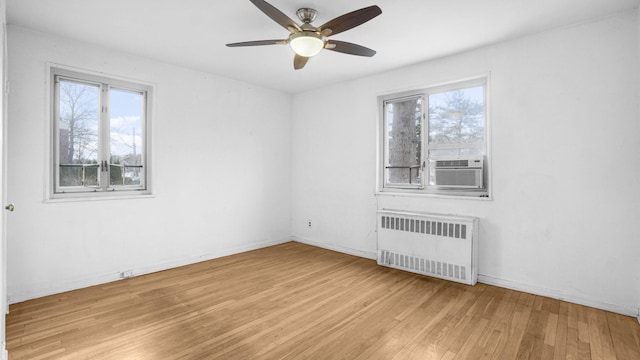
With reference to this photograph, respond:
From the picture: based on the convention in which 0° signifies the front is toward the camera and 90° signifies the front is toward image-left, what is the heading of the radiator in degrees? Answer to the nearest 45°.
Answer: approximately 45°
